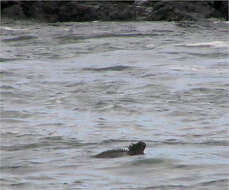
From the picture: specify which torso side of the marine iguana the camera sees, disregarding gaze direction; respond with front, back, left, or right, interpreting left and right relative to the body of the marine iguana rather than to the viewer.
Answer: right
